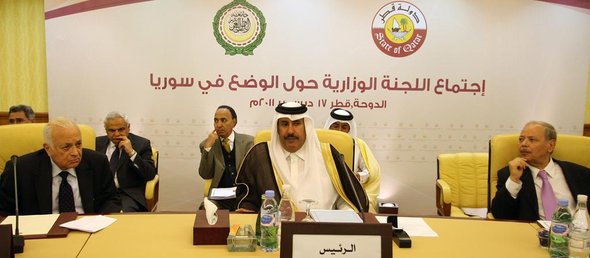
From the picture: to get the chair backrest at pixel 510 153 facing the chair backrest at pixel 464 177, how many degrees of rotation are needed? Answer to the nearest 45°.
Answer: approximately 135° to its right

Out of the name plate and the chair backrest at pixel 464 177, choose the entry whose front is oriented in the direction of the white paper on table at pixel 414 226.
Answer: the chair backrest

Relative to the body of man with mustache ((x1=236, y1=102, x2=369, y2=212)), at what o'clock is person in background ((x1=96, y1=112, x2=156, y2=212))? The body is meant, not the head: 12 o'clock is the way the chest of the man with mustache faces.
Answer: The person in background is roughly at 4 o'clock from the man with mustache.

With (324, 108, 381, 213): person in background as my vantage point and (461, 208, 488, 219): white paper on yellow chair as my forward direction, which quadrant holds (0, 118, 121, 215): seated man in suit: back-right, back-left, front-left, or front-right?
back-right

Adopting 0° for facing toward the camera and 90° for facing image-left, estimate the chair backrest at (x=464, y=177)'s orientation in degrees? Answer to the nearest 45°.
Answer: approximately 0°

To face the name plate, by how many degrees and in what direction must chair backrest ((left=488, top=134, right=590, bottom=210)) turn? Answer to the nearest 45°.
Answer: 0° — it already faces it

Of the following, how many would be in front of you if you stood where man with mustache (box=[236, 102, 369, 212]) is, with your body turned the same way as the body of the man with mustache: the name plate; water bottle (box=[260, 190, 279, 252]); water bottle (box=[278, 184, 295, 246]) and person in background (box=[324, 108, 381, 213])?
3

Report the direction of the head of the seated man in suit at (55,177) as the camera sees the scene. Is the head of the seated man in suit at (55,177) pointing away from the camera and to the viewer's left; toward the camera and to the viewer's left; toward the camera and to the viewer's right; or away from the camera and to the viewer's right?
toward the camera and to the viewer's right

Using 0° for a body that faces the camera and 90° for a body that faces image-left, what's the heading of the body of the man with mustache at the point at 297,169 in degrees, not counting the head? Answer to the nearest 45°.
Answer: approximately 0°

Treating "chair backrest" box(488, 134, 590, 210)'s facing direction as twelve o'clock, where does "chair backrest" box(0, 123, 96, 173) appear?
"chair backrest" box(0, 123, 96, 173) is roughly at 2 o'clock from "chair backrest" box(488, 134, 590, 210).

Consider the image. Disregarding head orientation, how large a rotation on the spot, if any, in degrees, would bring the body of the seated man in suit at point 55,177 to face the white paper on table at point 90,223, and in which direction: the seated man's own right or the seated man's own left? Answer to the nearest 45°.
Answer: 0° — they already face it
